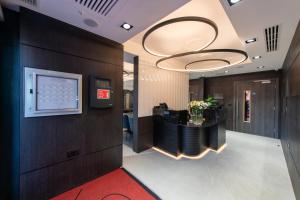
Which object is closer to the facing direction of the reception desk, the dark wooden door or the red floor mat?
the red floor mat

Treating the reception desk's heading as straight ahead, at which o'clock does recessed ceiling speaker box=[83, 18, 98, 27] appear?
The recessed ceiling speaker is roughly at 1 o'clock from the reception desk.

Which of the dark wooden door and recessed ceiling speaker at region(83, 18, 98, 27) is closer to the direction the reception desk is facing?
the recessed ceiling speaker

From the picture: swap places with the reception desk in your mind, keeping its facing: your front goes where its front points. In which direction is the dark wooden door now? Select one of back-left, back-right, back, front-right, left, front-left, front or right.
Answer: back-left

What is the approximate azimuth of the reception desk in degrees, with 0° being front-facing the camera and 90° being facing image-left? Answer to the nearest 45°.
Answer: approximately 0°
